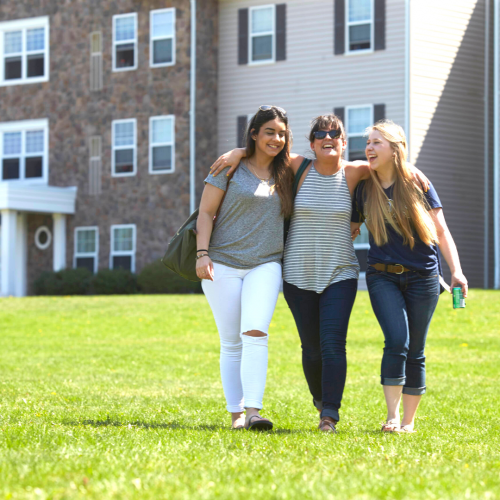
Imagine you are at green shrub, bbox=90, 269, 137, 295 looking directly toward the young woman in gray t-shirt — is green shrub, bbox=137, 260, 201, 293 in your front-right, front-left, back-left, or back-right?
front-left

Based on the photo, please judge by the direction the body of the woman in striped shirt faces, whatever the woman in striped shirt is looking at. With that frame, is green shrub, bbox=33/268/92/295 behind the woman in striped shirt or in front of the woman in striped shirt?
behind

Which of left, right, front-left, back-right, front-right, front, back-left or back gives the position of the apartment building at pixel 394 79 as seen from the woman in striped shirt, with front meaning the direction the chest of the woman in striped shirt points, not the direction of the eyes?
back

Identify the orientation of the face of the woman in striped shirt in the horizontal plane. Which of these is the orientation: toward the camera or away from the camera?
toward the camera

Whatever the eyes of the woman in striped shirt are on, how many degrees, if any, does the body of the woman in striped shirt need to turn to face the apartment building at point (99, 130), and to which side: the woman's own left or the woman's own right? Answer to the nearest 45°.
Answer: approximately 180°

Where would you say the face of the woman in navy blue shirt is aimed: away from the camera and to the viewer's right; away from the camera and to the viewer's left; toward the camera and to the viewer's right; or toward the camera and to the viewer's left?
toward the camera and to the viewer's left

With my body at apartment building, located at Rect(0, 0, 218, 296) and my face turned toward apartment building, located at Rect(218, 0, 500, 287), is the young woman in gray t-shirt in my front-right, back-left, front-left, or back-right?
front-right

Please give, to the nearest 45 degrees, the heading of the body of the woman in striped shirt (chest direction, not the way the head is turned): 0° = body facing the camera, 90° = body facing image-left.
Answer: approximately 0°

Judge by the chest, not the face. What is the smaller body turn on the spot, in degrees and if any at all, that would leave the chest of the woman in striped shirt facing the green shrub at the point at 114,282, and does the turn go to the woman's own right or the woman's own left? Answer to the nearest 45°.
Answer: approximately 180°
